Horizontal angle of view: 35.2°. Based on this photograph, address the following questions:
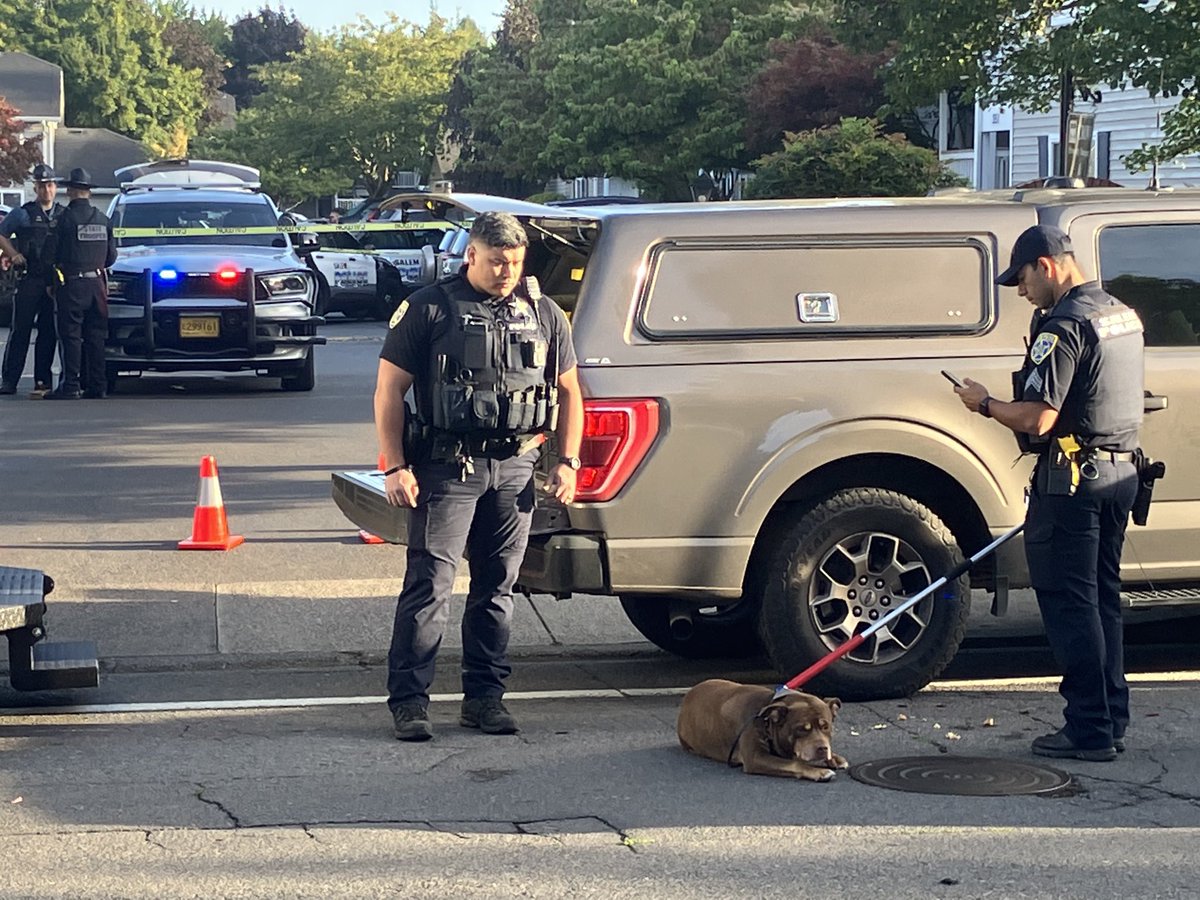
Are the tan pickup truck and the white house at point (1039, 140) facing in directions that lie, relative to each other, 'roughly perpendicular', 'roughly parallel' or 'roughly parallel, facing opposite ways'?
roughly perpendicular

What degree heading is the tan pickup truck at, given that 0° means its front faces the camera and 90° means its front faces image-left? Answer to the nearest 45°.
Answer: approximately 270°

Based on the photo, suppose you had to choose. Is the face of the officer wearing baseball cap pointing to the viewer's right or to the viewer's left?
to the viewer's left

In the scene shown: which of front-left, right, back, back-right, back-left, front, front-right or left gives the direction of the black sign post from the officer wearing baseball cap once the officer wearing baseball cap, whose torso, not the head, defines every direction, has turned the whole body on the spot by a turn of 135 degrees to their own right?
left

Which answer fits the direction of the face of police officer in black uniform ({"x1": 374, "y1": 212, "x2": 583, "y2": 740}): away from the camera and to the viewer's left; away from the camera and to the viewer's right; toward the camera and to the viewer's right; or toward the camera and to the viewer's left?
toward the camera and to the viewer's right

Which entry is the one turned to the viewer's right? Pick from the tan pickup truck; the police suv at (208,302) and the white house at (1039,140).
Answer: the tan pickup truck

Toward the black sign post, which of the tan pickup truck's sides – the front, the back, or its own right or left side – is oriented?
left

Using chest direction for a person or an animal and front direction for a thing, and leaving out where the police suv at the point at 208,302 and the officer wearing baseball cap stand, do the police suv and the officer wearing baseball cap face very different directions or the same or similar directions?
very different directions

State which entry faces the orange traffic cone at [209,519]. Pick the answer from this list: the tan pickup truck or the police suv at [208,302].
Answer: the police suv

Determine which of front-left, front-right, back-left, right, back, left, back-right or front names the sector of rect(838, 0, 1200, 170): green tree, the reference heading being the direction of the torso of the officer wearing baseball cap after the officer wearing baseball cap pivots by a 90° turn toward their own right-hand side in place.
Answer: front-left

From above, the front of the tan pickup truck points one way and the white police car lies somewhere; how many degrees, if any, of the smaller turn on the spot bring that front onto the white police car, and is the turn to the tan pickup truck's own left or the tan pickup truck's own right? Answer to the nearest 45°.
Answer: approximately 90° to the tan pickup truck's own left

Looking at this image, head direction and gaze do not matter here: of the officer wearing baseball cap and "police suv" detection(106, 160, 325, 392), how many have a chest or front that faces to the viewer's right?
0
